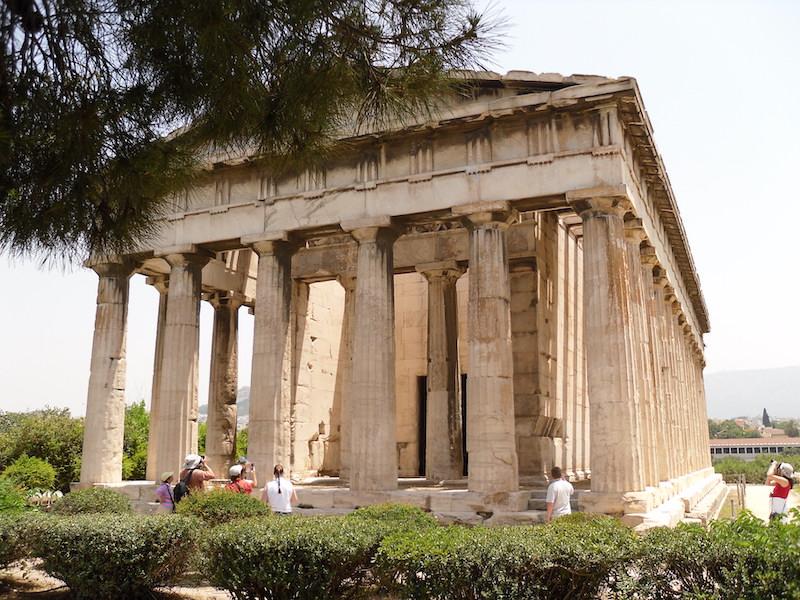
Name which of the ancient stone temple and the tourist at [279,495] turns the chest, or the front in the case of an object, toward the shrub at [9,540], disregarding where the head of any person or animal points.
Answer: the ancient stone temple

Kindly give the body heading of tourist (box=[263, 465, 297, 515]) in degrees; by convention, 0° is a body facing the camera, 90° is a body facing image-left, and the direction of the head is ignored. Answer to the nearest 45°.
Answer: approximately 180°

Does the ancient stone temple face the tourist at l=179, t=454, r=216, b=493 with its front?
yes

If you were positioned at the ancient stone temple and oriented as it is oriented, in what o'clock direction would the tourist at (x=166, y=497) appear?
The tourist is roughly at 12 o'clock from the ancient stone temple.

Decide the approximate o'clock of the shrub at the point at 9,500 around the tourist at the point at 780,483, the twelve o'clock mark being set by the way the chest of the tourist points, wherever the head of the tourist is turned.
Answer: The shrub is roughly at 11 o'clock from the tourist.

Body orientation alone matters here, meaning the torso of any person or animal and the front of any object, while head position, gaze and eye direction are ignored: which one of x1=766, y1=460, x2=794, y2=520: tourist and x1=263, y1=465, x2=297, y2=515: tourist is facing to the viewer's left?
x1=766, y1=460, x2=794, y2=520: tourist

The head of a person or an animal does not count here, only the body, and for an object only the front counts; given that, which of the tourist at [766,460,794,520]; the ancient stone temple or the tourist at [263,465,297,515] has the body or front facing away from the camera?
the tourist at [263,465,297,515]

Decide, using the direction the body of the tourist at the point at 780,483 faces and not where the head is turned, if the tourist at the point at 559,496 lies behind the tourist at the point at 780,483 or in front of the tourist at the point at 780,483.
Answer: in front

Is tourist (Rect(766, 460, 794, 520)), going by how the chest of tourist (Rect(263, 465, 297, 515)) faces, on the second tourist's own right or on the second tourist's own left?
on the second tourist's own right

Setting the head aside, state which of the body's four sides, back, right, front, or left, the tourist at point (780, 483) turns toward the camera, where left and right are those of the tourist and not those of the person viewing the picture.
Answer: left

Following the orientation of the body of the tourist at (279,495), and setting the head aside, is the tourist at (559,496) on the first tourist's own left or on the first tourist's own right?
on the first tourist's own right

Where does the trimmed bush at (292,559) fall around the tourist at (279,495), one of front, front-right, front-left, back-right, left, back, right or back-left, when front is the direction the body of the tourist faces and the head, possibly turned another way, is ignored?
back

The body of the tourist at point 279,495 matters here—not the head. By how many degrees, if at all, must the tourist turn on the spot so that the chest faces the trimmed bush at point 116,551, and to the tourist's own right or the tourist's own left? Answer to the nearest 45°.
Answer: approximately 135° to the tourist's own left

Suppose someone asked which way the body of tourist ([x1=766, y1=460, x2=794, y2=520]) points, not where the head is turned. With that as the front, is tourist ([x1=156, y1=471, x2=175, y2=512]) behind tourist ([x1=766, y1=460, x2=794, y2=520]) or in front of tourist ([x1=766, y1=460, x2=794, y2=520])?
in front

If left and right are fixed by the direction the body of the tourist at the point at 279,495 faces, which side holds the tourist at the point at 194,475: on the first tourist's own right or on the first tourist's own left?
on the first tourist's own left

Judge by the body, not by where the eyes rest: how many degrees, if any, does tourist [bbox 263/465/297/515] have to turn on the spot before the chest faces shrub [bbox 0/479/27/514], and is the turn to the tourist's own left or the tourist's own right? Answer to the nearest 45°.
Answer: approximately 90° to the tourist's own left

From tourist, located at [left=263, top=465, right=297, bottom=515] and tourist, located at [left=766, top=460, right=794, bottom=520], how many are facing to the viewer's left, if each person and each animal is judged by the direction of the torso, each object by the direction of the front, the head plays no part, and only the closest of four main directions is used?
1
